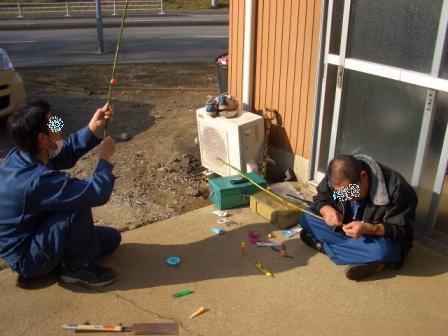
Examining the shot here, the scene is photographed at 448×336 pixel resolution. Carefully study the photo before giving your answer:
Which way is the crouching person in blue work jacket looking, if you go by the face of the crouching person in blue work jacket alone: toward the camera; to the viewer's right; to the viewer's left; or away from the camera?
to the viewer's right

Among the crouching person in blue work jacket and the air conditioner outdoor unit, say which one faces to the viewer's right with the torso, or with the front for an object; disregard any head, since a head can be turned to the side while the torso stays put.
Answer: the crouching person in blue work jacket

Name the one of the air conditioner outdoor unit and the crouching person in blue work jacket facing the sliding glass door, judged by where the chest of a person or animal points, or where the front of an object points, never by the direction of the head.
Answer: the crouching person in blue work jacket

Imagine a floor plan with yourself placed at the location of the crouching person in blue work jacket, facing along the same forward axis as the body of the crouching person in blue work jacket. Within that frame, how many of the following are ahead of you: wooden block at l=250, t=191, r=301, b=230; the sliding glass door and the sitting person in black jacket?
3

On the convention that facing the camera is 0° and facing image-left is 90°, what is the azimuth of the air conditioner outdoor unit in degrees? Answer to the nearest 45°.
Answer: approximately 45°

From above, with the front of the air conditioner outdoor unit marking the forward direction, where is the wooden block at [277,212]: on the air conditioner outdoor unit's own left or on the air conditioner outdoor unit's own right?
on the air conditioner outdoor unit's own left

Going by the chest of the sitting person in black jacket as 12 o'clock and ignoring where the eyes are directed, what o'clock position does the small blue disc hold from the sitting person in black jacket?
The small blue disc is roughly at 1 o'clock from the sitting person in black jacket.

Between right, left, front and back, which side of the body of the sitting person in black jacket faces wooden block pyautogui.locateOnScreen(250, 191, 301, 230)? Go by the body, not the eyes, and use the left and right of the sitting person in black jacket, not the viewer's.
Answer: right

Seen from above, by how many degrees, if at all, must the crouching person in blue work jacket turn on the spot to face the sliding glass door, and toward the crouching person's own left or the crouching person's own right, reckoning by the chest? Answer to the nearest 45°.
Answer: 0° — they already face it

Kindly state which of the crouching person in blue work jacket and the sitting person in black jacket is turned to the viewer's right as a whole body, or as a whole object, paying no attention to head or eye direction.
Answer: the crouching person in blue work jacket

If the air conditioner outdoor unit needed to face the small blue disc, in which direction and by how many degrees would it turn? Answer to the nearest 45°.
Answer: approximately 45° to its left

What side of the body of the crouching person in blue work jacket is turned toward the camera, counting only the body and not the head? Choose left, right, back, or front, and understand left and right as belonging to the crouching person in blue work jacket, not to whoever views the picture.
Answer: right

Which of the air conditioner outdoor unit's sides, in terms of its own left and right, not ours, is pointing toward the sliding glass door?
left
